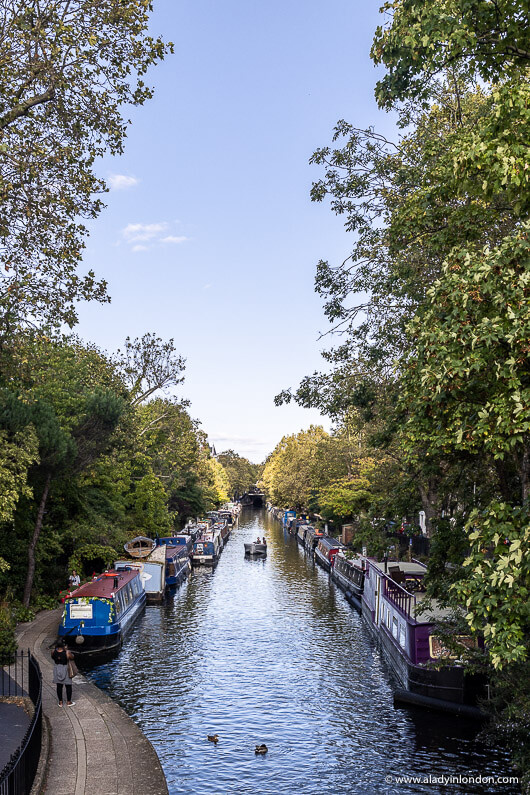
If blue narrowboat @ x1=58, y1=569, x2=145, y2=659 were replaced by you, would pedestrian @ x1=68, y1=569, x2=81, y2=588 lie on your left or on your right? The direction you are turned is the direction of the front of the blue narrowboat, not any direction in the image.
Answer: on your right

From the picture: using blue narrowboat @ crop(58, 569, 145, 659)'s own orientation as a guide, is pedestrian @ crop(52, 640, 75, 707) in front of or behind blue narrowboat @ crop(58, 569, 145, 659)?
in front

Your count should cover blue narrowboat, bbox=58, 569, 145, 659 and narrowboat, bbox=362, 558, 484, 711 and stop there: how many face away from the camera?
0

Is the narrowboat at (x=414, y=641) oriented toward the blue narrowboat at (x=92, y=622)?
no

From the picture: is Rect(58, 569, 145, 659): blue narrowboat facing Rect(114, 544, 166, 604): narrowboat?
no

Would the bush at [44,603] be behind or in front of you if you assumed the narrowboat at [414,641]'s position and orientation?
behind

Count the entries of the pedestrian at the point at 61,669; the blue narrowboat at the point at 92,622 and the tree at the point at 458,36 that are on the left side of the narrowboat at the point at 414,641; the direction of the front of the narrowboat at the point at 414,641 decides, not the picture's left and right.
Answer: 0

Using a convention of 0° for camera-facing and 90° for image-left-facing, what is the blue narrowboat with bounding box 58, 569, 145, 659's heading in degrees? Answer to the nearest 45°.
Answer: approximately 45°

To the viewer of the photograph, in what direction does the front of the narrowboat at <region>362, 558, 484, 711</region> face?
facing the viewer and to the right of the viewer

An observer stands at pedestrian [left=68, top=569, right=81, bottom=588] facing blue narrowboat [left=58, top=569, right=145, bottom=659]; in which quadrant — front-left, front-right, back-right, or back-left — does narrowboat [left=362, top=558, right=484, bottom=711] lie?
front-left

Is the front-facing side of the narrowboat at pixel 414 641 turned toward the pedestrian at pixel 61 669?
no

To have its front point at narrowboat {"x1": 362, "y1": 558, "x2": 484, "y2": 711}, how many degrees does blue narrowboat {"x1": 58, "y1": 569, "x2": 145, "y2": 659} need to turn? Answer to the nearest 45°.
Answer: approximately 90° to its left
